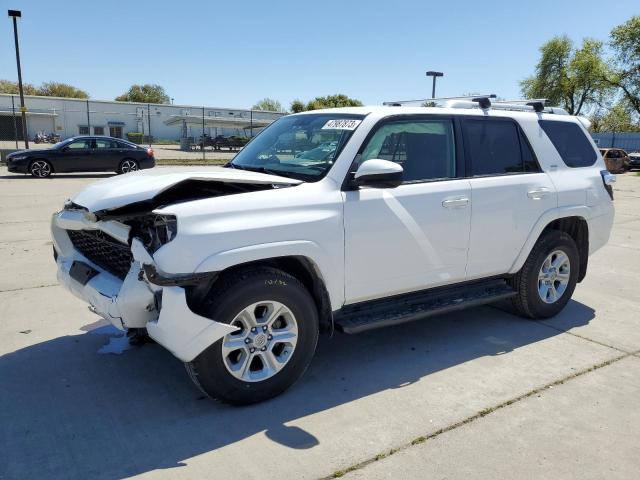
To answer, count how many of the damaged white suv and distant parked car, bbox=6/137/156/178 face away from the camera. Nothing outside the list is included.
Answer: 0

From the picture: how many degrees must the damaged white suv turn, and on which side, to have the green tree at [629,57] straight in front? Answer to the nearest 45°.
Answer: approximately 180°

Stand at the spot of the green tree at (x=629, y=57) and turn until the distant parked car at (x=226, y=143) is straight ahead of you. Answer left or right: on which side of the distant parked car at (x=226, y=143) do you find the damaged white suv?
left

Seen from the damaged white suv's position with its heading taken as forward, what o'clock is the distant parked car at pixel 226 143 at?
The distant parked car is roughly at 4 o'clock from the damaged white suv.

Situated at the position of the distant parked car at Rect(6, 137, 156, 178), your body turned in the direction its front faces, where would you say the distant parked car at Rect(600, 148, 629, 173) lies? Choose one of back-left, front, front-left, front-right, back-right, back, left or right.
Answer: back

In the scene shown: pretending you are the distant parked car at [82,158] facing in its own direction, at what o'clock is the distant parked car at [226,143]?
the distant parked car at [226,143] is roughly at 4 o'clock from the distant parked car at [82,158].

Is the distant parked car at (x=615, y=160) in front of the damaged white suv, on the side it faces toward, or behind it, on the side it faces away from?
behind

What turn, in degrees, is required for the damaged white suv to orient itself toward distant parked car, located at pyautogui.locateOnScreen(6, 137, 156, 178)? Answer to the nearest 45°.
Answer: approximately 90° to its right

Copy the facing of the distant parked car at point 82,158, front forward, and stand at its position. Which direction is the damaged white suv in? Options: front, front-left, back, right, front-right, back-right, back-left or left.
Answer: left

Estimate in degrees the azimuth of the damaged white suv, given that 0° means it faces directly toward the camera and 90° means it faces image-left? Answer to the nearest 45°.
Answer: approximately 45°

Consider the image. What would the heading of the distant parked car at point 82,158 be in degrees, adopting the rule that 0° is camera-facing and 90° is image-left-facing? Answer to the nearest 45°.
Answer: approximately 90°
